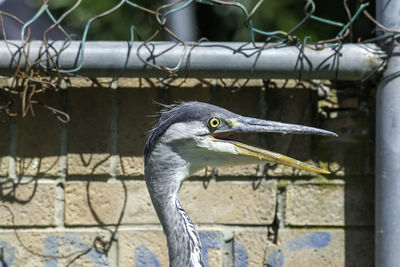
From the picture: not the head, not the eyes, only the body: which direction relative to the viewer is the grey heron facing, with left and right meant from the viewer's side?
facing to the right of the viewer
